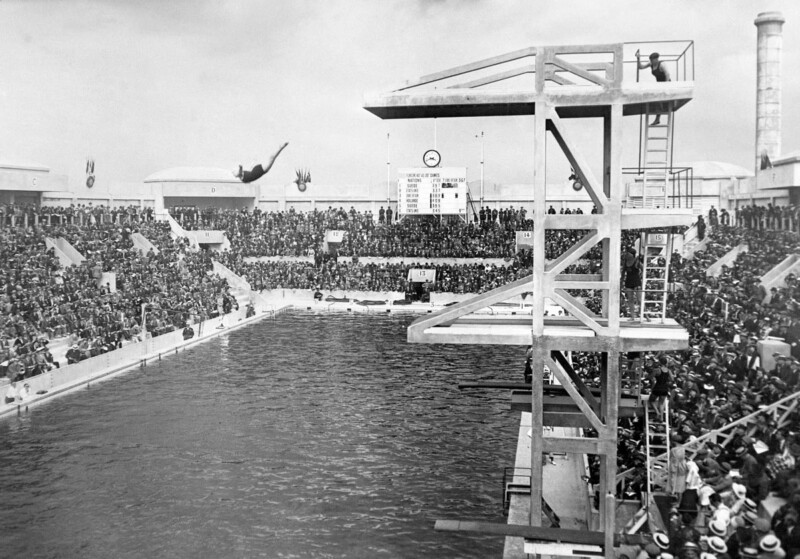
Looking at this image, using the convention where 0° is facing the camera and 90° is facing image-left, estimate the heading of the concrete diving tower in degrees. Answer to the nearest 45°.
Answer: approximately 90°

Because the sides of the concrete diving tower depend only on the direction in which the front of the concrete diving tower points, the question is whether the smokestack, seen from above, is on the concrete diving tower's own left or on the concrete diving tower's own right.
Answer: on the concrete diving tower's own right
